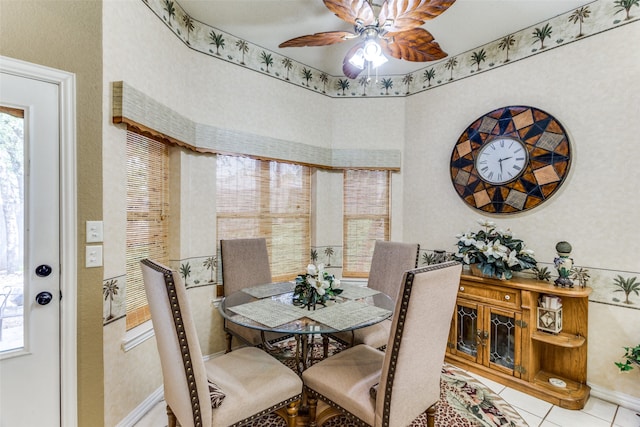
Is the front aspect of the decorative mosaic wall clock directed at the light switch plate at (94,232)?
yes

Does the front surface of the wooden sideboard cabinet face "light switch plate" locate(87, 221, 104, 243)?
yes

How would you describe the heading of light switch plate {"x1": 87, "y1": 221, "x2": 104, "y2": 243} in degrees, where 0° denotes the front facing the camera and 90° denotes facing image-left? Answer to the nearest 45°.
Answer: approximately 0°

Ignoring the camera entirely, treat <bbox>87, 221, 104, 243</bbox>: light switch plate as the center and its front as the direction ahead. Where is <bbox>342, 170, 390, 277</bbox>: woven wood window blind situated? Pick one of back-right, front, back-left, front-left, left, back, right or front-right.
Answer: left

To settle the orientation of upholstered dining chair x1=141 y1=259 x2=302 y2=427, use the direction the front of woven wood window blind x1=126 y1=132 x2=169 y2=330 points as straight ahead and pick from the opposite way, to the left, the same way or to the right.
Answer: to the left

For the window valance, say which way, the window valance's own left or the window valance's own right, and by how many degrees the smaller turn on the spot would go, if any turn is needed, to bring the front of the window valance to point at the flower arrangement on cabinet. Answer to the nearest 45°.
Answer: approximately 45° to the window valance's own left

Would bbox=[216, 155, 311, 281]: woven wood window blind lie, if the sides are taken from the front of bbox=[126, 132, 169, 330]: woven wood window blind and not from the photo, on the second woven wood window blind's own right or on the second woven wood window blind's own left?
on the second woven wood window blind's own left

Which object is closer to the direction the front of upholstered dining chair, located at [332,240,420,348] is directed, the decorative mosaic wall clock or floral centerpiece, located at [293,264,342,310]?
the floral centerpiece

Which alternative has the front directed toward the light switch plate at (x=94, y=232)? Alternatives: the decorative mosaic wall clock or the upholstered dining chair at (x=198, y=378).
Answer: the decorative mosaic wall clock

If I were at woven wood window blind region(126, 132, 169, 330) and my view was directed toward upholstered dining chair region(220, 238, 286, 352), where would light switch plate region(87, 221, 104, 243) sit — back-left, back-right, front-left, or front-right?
back-right

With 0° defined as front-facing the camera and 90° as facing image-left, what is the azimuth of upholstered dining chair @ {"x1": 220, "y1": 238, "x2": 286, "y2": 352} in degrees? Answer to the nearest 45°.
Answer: approximately 315°

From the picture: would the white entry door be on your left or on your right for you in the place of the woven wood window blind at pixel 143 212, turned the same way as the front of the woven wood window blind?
on your right

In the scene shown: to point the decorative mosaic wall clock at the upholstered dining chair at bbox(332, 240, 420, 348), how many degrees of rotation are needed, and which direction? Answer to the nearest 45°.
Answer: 0° — it already faces it

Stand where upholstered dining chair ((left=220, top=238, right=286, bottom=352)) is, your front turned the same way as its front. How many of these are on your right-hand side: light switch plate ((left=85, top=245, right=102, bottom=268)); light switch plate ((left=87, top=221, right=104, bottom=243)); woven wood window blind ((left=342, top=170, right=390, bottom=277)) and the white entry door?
3

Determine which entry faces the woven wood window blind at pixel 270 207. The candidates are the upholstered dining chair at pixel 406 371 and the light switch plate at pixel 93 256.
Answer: the upholstered dining chair
